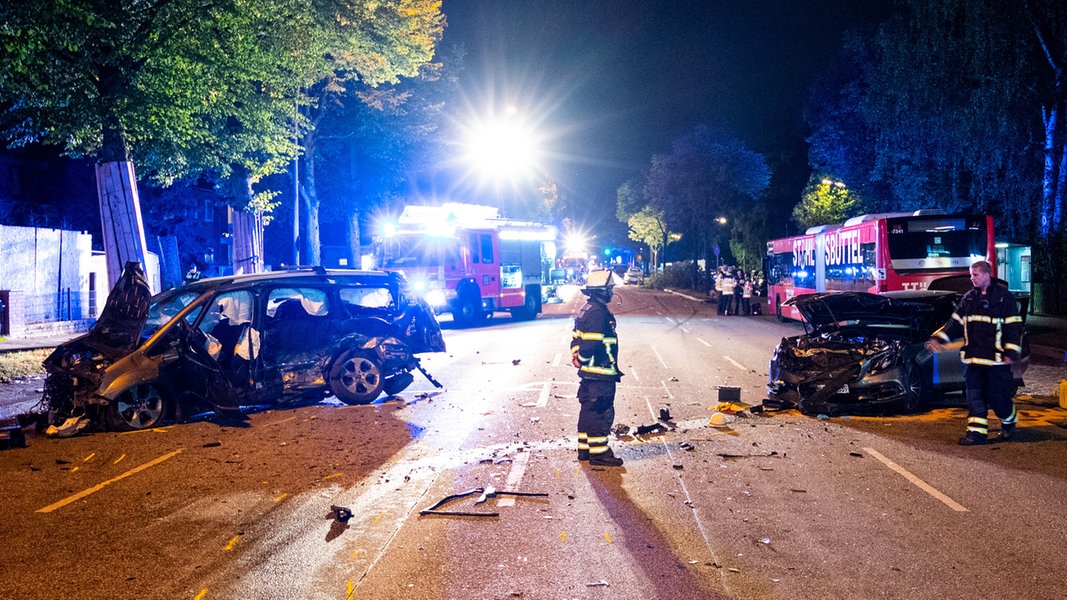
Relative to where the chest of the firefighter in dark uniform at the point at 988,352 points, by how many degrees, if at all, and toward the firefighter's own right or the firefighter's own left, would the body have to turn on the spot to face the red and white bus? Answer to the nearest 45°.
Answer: approximately 135° to the firefighter's own right

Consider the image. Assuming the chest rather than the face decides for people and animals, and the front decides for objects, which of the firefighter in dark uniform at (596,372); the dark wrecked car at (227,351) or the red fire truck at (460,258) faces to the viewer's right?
the firefighter in dark uniform

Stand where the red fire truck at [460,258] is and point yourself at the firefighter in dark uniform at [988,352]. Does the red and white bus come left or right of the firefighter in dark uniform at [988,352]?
left

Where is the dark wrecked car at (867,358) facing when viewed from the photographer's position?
facing the viewer and to the left of the viewer

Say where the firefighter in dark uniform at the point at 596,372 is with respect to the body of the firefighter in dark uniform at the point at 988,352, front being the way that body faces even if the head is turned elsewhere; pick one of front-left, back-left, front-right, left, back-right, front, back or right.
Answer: front

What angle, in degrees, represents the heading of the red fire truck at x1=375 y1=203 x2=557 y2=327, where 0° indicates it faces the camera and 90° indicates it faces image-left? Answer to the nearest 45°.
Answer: approximately 45°

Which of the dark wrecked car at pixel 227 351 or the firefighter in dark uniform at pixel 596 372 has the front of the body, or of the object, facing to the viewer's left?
the dark wrecked car

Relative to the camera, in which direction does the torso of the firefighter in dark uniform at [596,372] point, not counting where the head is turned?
to the viewer's right

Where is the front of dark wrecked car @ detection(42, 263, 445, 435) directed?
to the viewer's left

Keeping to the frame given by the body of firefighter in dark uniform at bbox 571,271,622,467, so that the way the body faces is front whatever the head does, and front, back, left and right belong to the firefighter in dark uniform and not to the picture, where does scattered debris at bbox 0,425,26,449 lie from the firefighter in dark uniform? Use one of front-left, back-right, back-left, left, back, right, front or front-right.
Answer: back

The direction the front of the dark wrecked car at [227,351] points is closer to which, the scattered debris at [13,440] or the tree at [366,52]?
the scattered debris

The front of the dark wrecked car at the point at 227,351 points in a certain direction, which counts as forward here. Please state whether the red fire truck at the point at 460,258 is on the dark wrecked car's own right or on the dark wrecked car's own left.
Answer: on the dark wrecked car's own right

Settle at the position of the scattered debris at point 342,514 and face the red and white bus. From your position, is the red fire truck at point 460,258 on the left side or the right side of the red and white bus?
left

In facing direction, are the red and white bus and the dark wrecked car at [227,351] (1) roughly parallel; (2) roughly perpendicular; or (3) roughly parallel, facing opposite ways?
roughly perpendicular
